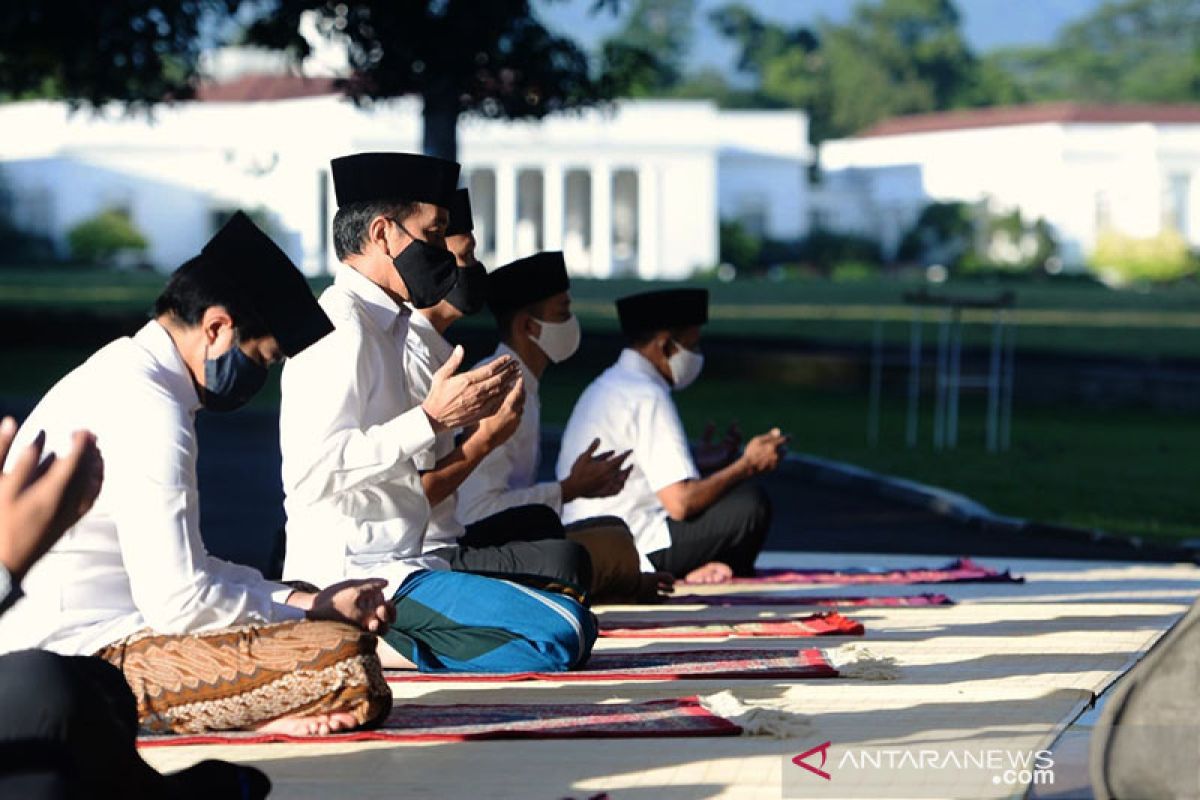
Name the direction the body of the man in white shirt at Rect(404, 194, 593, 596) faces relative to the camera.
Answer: to the viewer's right

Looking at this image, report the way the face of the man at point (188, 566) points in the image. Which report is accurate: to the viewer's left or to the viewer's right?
to the viewer's right

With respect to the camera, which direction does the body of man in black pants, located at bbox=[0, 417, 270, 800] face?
to the viewer's right

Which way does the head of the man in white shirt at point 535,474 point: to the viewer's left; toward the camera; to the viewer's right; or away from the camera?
to the viewer's right

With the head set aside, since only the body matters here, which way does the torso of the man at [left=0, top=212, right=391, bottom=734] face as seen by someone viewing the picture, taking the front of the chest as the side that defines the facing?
to the viewer's right

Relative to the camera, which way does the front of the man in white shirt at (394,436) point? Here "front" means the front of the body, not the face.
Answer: to the viewer's right

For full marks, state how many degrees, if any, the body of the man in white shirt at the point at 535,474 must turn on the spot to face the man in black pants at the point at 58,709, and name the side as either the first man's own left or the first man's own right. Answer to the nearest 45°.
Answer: approximately 90° to the first man's own right

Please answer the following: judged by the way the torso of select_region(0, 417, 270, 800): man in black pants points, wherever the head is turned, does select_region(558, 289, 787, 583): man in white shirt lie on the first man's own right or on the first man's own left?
on the first man's own left

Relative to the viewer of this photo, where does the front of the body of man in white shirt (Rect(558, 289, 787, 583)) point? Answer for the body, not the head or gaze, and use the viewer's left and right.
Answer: facing to the right of the viewer

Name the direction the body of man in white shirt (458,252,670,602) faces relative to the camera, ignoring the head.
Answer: to the viewer's right

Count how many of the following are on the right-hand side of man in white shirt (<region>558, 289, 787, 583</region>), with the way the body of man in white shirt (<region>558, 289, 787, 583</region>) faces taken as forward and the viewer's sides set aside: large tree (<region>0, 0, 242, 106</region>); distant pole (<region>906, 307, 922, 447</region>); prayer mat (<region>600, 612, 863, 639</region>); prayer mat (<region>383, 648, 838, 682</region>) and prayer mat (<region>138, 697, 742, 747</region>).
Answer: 3

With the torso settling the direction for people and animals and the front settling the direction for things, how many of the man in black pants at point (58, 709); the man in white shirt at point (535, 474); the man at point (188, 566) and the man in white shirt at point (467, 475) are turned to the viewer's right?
4
